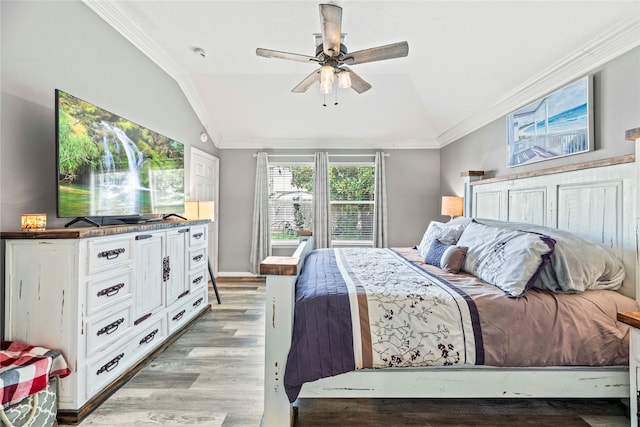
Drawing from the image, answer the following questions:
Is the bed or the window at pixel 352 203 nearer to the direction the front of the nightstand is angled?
the bed

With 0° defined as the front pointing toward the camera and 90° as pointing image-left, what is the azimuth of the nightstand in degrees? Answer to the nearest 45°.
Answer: approximately 45°

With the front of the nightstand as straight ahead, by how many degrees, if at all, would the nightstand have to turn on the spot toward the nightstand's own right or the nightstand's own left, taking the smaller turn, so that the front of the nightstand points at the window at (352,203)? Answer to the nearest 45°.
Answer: approximately 90° to the nightstand's own right

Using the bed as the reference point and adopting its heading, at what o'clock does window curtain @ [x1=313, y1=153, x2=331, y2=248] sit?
The window curtain is roughly at 2 o'clock from the bed.

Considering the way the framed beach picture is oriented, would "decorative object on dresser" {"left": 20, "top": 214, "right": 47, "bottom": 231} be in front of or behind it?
in front

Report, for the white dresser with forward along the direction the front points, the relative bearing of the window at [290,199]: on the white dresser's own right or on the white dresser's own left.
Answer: on the white dresser's own left

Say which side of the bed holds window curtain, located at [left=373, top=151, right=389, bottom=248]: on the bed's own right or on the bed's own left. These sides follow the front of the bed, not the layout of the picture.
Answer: on the bed's own right

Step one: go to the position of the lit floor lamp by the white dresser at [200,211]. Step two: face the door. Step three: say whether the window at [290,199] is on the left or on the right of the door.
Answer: right

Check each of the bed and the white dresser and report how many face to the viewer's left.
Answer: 1

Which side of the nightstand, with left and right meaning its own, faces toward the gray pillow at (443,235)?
right

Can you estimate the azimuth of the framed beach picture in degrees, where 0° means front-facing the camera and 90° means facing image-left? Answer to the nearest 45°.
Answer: approximately 45°

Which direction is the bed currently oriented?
to the viewer's left

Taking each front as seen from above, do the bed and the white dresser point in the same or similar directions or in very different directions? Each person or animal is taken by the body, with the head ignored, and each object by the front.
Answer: very different directions

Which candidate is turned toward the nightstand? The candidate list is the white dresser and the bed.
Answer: the white dresser
